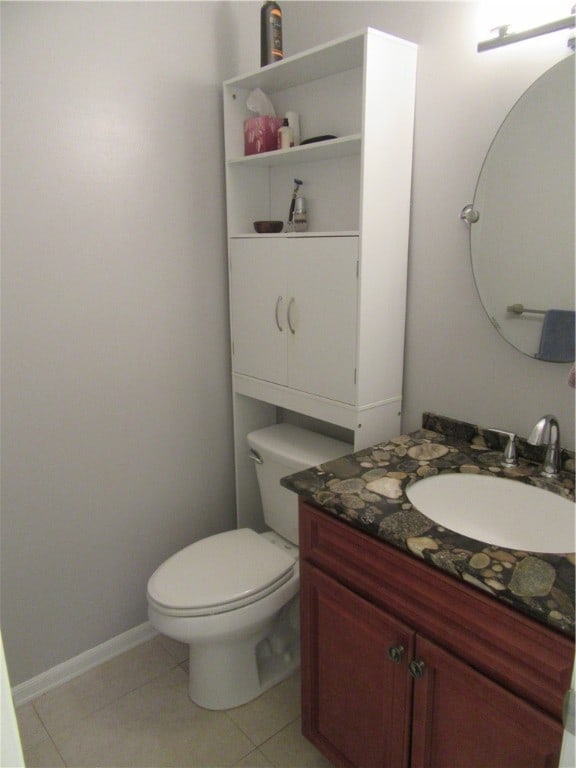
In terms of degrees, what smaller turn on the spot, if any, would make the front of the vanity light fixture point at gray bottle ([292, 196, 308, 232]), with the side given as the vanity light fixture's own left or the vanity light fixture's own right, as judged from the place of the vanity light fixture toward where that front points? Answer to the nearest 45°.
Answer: approximately 90° to the vanity light fixture's own right

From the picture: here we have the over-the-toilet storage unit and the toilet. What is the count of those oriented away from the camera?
0

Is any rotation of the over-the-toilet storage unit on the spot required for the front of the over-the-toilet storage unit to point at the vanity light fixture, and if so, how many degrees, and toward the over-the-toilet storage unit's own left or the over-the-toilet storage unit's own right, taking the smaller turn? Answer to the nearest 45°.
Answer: approximately 90° to the over-the-toilet storage unit's own left

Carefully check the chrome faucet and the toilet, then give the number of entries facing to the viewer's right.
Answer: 0

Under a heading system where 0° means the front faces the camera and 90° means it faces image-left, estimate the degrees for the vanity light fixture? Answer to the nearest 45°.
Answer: approximately 45°

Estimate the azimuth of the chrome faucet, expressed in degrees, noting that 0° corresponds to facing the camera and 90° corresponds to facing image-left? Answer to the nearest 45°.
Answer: approximately 45°

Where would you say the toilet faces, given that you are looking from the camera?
facing the viewer and to the left of the viewer

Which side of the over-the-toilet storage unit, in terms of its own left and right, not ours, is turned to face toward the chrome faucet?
left
